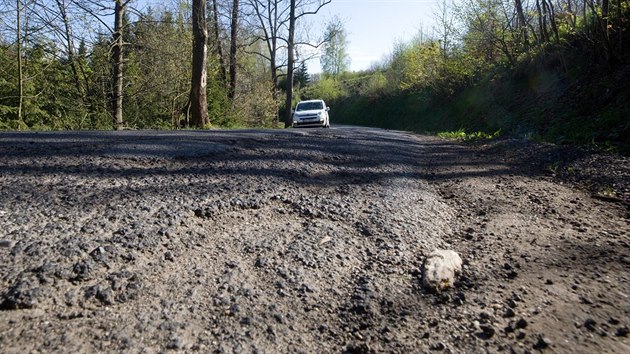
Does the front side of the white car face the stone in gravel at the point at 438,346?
yes

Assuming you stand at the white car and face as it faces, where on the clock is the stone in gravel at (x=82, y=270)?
The stone in gravel is roughly at 12 o'clock from the white car.

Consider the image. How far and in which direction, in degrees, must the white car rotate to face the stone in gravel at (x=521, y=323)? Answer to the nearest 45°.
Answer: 0° — it already faces it

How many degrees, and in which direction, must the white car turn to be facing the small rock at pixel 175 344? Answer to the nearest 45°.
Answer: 0° — it already faces it

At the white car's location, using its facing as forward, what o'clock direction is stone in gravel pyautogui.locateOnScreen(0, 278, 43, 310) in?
The stone in gravel is roughly at 12 o'clock from the white car.

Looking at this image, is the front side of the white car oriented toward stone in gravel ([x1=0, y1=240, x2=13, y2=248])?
yes

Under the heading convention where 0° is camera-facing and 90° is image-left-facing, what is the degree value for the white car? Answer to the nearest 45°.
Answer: approximately 0°

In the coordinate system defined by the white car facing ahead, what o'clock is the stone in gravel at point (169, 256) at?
The stone in gravel is roughly at 12 o'clock from the white car.
